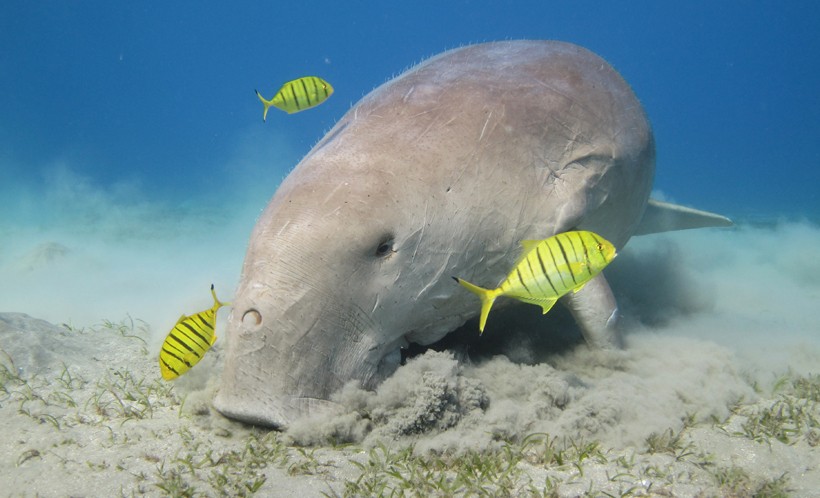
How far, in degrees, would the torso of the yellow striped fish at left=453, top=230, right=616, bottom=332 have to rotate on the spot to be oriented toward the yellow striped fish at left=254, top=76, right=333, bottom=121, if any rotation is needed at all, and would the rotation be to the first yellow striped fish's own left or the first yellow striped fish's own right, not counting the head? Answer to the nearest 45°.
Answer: approximately 135° to the first yellow striped fish's own left

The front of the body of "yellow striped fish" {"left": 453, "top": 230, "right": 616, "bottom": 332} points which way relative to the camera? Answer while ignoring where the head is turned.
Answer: to the viewer's right

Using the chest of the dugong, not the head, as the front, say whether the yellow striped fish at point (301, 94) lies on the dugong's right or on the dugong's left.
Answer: on the dugong's right

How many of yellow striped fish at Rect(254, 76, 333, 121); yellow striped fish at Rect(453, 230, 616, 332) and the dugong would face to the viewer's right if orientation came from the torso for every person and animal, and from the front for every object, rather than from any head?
2

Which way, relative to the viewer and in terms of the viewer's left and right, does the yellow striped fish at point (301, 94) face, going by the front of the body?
facing to the right of the viewer

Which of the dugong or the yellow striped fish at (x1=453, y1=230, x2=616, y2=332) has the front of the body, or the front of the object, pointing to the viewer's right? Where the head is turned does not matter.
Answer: the yellow striped fish

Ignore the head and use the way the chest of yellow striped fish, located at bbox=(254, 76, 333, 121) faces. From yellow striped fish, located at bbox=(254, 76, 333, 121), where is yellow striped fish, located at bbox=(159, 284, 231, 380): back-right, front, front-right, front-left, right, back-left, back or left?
right

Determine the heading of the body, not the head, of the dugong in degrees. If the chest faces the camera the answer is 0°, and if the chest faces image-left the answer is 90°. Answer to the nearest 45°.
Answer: approximately 45°
